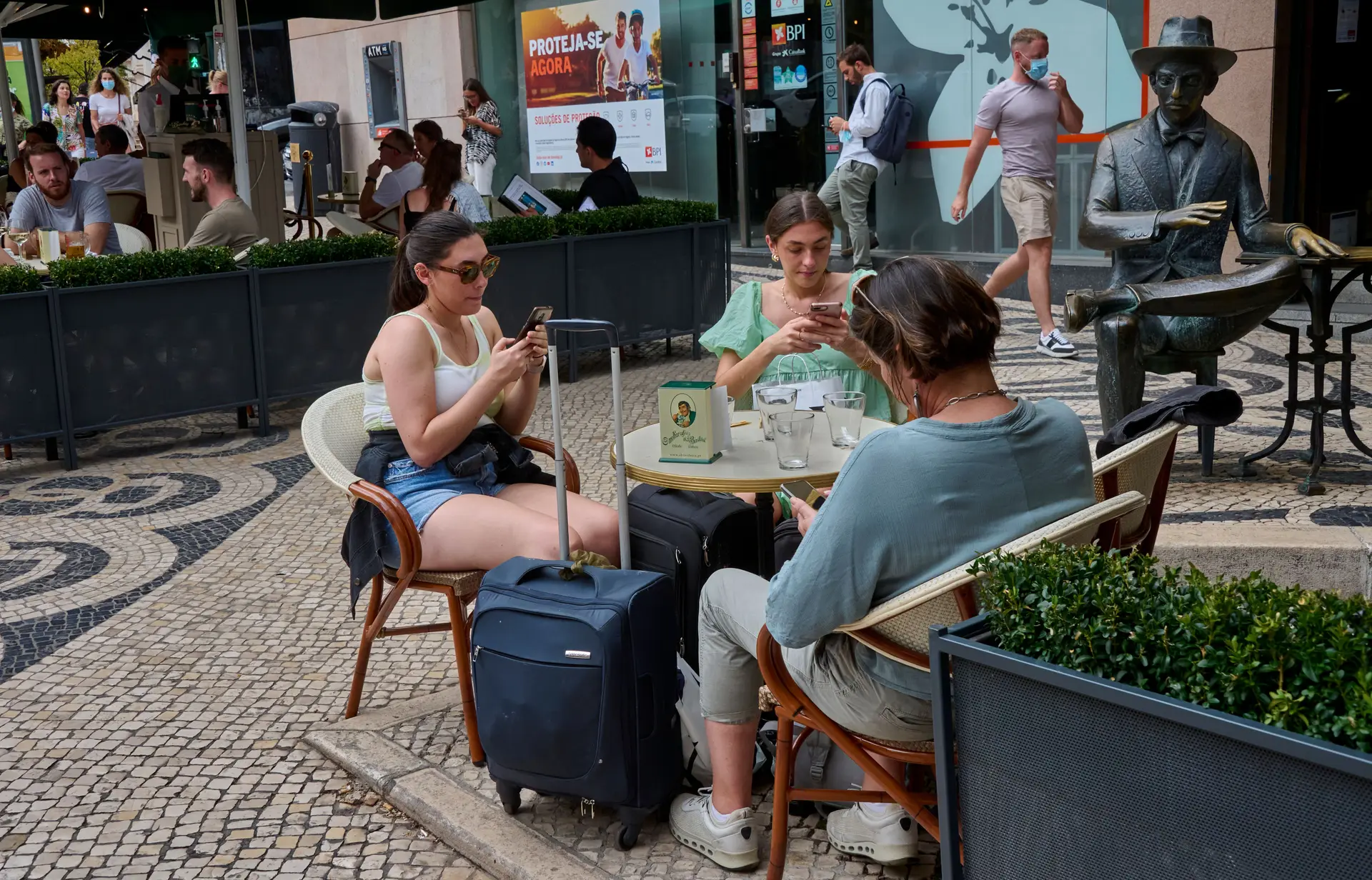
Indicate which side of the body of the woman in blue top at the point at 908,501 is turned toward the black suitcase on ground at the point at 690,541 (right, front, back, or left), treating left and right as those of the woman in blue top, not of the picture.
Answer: front

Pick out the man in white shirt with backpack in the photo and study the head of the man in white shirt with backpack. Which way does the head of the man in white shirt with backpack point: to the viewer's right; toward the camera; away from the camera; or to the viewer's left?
to the viewer's left

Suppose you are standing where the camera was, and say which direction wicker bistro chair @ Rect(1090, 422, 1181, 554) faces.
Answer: facing away from the viewer and to the left of the viewer

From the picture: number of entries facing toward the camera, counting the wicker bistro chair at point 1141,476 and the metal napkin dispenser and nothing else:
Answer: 1

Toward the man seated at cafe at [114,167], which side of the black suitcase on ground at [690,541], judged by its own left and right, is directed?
right

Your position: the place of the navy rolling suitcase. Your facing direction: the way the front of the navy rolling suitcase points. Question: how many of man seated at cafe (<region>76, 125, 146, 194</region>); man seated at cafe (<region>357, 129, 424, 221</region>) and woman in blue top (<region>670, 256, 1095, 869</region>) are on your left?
1

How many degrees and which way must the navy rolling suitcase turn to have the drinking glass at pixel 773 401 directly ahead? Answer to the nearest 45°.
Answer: approximately 180°

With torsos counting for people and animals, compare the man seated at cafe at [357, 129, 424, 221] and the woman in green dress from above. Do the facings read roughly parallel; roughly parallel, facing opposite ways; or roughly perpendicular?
roughly perpendicular

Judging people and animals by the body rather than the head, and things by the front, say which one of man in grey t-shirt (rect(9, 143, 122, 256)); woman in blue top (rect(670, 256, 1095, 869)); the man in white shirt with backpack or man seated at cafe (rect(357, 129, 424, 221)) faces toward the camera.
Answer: the man in grey t-shirt

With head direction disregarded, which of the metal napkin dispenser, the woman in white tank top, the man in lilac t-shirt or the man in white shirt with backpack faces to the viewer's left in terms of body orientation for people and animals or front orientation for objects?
the man in white shirt with backpack

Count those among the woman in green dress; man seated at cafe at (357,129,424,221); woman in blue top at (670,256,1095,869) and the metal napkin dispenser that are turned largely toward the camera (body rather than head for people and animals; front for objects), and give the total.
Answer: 2
